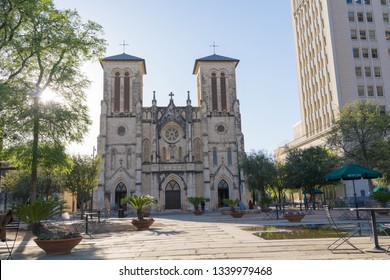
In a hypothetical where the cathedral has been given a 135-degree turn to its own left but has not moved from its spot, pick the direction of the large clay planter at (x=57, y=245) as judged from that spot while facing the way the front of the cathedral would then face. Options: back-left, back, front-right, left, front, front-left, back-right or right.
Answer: back-right

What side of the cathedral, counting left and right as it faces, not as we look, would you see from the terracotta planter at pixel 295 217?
front

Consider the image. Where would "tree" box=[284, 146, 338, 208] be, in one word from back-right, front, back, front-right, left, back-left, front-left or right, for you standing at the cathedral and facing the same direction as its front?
front-left

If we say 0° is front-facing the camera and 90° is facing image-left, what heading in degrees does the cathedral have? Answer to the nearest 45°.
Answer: approximately 0°

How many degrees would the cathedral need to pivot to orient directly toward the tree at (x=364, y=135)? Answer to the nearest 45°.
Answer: approximately 45° to its left

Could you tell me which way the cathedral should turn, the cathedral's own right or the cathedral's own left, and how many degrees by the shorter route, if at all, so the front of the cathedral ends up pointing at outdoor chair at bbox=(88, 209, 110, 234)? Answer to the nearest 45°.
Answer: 0° — it already faces it

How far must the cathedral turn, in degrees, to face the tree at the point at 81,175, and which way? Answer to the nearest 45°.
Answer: approximately 45° to its right

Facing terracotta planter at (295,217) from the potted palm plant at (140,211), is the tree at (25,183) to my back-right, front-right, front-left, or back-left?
back-left

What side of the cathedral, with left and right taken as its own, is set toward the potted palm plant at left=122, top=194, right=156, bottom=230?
front
